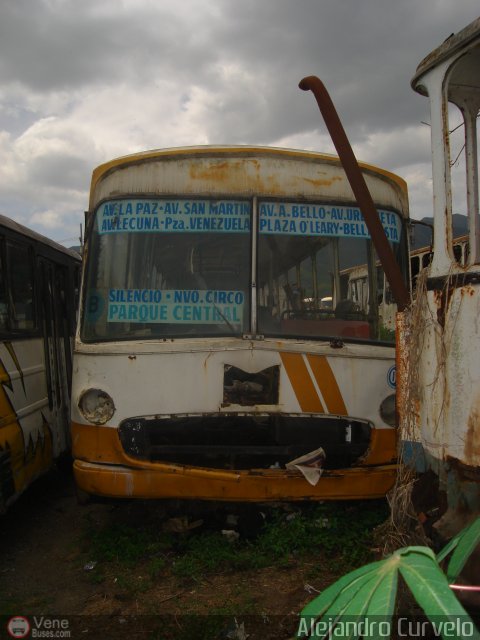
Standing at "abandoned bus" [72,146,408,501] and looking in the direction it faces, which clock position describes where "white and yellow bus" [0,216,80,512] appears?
The white and yellow bus is roughly at 4 o'clock from the abandoned bus.

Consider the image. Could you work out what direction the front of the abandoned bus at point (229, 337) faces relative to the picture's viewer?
facing the viewer

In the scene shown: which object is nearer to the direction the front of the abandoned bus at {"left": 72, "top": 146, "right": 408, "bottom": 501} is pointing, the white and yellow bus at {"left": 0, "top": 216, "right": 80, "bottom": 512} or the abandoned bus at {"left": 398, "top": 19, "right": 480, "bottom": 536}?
the abandoned bus

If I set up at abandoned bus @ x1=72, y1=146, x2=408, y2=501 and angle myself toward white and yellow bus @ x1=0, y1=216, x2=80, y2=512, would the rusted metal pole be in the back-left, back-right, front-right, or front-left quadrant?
back-left

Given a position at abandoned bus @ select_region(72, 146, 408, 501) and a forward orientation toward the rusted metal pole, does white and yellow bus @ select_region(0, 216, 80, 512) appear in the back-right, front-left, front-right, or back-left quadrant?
back-right

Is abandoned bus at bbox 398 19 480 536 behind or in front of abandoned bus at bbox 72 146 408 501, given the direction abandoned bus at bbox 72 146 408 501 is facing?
in front

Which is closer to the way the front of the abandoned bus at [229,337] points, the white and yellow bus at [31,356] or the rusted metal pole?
the rusted metal pole

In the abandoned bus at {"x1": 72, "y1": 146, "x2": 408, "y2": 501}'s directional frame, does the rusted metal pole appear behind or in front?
in front
